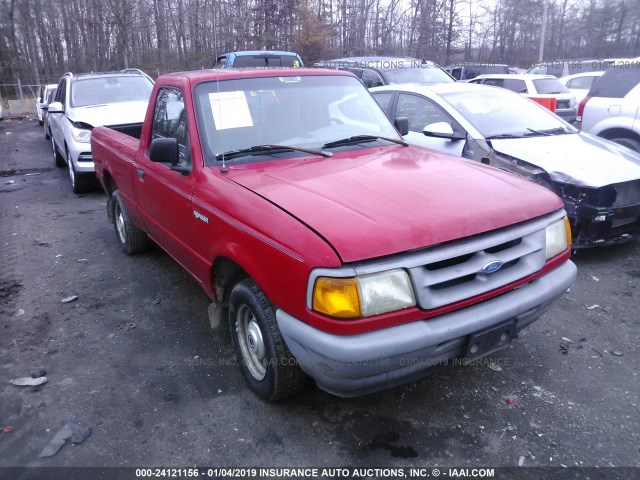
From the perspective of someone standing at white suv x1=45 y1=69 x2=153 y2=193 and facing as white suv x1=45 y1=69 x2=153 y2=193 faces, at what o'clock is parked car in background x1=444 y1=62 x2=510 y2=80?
The parked car in background is roughly at 8 o'clock from the white suv.

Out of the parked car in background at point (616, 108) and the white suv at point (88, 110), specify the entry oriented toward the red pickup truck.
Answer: the white suv

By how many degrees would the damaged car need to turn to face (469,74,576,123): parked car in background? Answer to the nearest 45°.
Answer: approximately 135° to its left

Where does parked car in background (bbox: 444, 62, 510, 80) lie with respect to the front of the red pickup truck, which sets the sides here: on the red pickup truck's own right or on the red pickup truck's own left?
on the red pickup truck's own left

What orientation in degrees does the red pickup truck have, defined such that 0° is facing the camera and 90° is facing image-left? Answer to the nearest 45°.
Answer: approximately 315°

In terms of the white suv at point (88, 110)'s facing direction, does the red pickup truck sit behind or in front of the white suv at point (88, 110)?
in front
